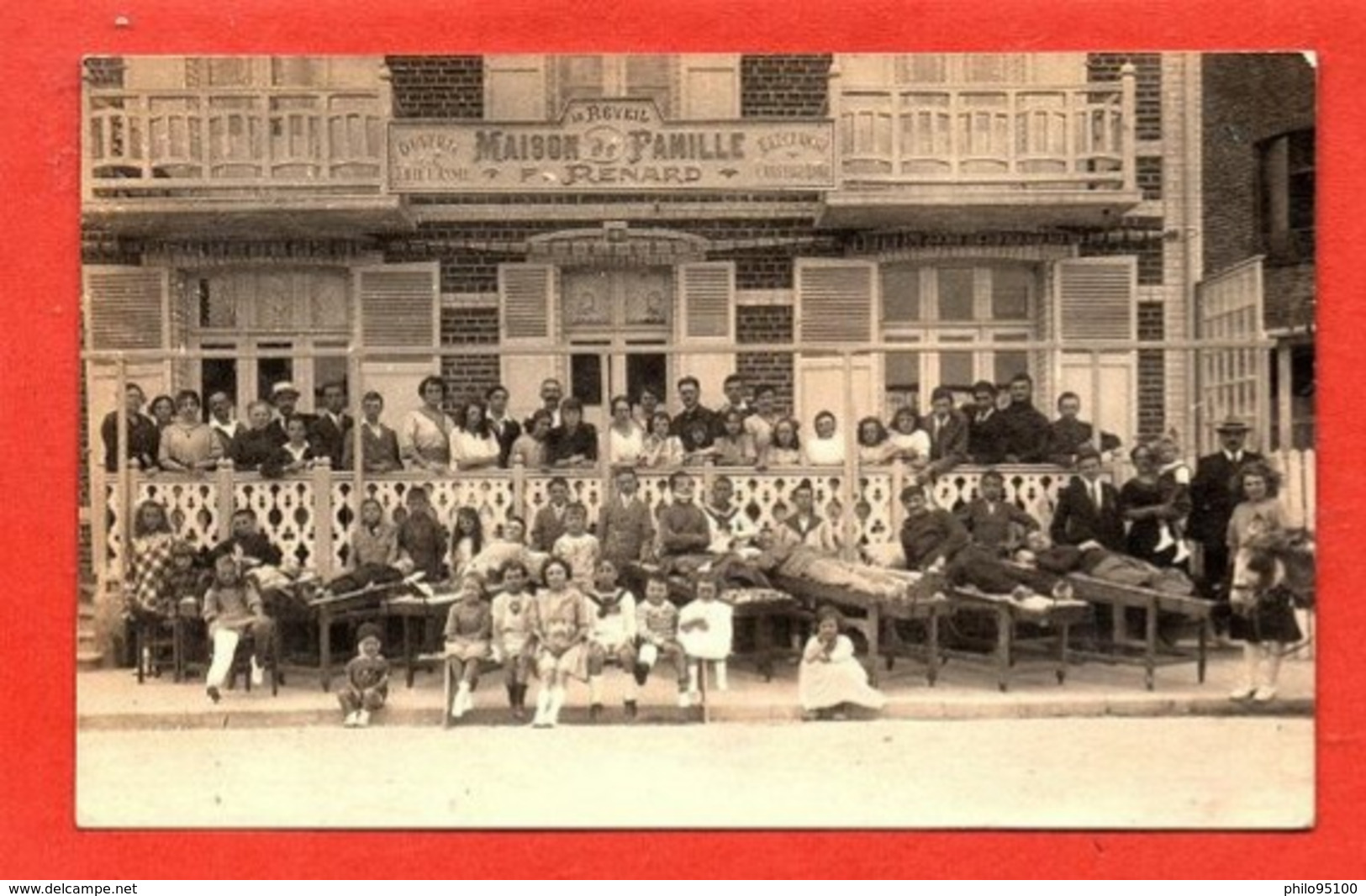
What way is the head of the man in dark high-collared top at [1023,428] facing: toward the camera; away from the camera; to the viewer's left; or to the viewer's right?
toward the camera

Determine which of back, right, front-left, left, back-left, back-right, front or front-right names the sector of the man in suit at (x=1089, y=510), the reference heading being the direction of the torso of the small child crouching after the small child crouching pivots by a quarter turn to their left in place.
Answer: front

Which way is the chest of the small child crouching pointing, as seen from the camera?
toward the camera

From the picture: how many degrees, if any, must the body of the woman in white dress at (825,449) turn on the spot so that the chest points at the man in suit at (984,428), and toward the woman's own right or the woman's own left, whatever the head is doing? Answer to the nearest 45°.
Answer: approximately 90° to the woman's own left

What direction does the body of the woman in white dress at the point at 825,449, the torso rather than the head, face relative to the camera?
toward the camera

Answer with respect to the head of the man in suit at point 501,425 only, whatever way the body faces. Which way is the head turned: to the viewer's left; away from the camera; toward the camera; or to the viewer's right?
toward the camera

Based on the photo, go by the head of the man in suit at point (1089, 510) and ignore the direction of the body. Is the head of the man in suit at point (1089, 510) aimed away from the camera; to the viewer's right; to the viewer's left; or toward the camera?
toward the camera
